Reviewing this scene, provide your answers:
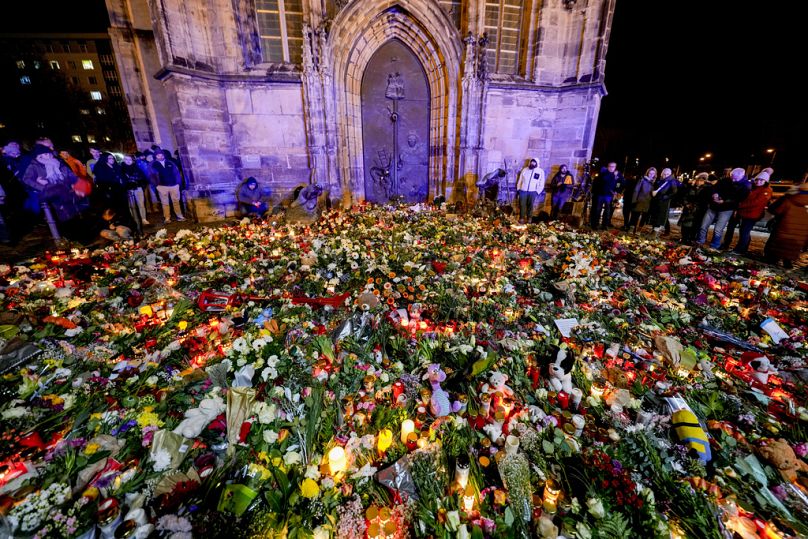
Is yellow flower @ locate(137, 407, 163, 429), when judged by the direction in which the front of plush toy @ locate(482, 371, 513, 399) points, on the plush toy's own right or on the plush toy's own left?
on the plush toy's own right

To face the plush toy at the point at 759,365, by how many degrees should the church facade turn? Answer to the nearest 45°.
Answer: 0° — it already faces it

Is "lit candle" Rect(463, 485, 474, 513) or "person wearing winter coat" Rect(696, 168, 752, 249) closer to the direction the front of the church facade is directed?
the lit candle

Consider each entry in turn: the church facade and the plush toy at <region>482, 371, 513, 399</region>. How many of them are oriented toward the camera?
2

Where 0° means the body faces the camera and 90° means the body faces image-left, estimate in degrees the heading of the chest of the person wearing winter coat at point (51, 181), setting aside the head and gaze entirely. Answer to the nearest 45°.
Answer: approximately 315°
